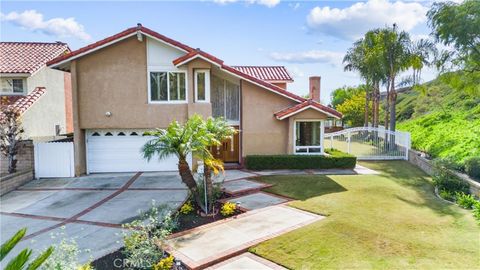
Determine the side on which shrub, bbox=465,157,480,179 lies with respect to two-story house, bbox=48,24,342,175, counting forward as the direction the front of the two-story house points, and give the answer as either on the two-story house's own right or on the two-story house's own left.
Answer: on the two-story house's own left

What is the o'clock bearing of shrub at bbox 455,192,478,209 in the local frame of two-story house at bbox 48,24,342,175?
The shrub is roughly at 10 o'clock from the two-story house.

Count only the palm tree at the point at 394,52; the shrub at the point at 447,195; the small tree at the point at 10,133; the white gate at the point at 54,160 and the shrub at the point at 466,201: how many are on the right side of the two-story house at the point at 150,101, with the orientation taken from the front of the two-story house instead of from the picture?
2

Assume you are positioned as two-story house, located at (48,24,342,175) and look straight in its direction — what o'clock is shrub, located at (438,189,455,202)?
The shrub is roughly at 10 o'clock from the two-story house.

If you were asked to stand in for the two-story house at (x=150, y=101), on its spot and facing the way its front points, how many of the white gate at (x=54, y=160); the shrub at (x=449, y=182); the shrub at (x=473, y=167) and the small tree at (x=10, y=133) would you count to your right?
2

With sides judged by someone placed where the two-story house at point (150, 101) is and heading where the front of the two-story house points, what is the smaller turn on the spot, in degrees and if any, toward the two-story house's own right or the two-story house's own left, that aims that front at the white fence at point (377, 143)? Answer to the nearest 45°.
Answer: approximately 90° to the two-story house's own left

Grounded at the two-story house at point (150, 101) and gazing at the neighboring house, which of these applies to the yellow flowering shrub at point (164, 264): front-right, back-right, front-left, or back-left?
back-left

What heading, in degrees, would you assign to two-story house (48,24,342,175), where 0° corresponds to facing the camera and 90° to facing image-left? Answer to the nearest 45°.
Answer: approximately 0°

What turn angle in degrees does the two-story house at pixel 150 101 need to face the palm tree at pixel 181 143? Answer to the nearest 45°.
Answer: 0° — it already faces it

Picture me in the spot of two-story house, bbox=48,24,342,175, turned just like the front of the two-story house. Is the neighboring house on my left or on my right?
on my right

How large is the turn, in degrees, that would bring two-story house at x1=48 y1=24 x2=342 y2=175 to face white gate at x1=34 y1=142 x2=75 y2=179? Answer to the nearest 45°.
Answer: approximately 90° to its right
